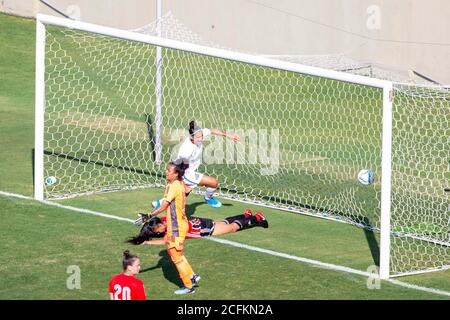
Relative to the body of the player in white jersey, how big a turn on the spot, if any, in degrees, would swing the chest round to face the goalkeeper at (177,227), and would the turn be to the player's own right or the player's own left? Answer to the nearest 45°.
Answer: approximately 45° to the player's own right

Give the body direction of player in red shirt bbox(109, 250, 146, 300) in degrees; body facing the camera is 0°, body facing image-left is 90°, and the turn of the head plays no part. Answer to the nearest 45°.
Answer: approximately 225°

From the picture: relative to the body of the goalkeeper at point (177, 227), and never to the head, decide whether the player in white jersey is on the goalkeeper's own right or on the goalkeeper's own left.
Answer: on the goalkeeper's own right

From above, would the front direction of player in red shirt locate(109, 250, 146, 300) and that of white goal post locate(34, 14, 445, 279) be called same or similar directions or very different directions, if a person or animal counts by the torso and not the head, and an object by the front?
very different directions

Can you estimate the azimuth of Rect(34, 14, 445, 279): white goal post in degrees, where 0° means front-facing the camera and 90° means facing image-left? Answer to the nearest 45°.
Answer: approximately 45°

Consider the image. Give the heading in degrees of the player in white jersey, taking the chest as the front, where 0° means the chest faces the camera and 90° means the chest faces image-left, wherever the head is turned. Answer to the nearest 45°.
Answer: approximately 315°

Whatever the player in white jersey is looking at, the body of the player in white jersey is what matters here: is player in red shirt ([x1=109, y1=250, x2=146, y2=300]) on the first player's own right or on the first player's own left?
on the first player's own right

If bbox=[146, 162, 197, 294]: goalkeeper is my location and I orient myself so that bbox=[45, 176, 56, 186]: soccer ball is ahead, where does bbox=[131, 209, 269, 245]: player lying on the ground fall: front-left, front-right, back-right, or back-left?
front-right
